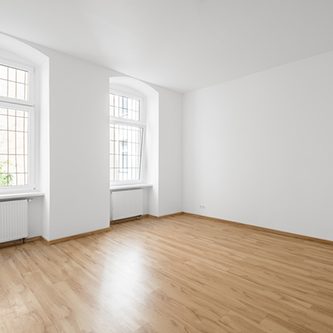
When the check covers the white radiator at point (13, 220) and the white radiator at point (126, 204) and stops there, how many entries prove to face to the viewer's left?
0

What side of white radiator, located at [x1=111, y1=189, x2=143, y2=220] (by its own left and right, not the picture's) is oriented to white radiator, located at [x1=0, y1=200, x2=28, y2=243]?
right

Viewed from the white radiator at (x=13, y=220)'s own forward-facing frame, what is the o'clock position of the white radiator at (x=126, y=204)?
the white radiator at (x=126, y=204) is roughly at 10 o'clock from the white radiator at (x=13, y=220).

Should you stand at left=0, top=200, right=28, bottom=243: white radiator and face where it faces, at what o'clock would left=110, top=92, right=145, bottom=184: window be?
The window is roughly at 10 o'clock from the white radiator.

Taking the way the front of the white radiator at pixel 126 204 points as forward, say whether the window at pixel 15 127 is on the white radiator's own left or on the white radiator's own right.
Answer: on the white radiator's own right

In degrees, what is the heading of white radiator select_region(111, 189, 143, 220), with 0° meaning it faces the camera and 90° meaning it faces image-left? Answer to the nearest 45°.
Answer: approximately 315°
